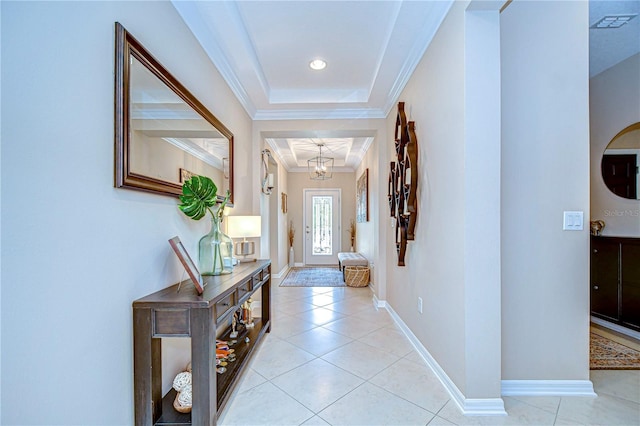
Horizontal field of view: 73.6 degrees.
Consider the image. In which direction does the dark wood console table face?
to the viewer's right

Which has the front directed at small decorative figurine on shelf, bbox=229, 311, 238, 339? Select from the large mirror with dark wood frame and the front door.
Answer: the front door

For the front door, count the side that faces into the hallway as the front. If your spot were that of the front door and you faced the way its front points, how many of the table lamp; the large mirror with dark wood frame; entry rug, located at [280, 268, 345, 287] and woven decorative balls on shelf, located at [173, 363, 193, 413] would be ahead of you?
4

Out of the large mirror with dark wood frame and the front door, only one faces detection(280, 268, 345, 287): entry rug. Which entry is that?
the front door

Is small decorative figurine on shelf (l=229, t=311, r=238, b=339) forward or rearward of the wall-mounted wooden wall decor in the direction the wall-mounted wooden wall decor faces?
forward

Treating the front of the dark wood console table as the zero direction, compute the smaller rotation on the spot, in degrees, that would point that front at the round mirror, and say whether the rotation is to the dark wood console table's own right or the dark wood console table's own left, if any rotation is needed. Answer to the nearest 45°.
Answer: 0° — it already faces it

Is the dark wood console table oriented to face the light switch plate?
yes

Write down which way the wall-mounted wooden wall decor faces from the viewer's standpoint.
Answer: facing to the left of the viewer

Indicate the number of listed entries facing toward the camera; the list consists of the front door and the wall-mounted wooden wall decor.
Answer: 1
